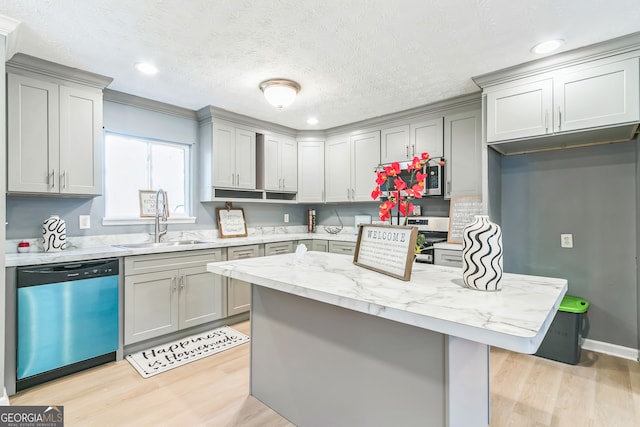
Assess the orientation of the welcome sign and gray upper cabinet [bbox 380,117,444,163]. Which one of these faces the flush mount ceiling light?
the gray upper cabinet

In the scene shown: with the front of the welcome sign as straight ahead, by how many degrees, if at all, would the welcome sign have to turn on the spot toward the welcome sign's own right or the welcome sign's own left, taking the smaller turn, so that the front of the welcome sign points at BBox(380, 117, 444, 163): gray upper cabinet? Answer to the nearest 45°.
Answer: approximately 135° to the welcome sign's own right

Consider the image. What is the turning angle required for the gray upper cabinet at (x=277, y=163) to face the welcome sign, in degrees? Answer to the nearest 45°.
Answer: approximately 45° to its right

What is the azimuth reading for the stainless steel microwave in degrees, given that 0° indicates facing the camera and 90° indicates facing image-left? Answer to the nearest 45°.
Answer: approximately 0°

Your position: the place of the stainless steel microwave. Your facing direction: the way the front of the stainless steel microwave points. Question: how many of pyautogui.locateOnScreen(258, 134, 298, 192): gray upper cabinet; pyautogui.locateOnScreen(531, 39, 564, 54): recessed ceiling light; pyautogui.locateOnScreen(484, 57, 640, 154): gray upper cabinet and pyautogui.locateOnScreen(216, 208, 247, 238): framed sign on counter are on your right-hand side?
2

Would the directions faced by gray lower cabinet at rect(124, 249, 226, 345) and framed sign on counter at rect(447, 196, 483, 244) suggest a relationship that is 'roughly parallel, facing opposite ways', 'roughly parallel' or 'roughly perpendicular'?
roughly perpendicular

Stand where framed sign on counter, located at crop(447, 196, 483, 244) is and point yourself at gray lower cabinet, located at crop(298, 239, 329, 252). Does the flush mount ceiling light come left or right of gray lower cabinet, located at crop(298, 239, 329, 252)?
left

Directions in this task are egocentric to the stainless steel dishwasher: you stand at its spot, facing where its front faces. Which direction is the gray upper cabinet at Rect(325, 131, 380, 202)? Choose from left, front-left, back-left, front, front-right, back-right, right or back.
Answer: front-left

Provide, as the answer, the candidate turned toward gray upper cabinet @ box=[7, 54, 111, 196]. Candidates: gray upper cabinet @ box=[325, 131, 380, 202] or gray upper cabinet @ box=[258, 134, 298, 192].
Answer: gray upper cabinet @ box=[325, 131, 380, 202]
